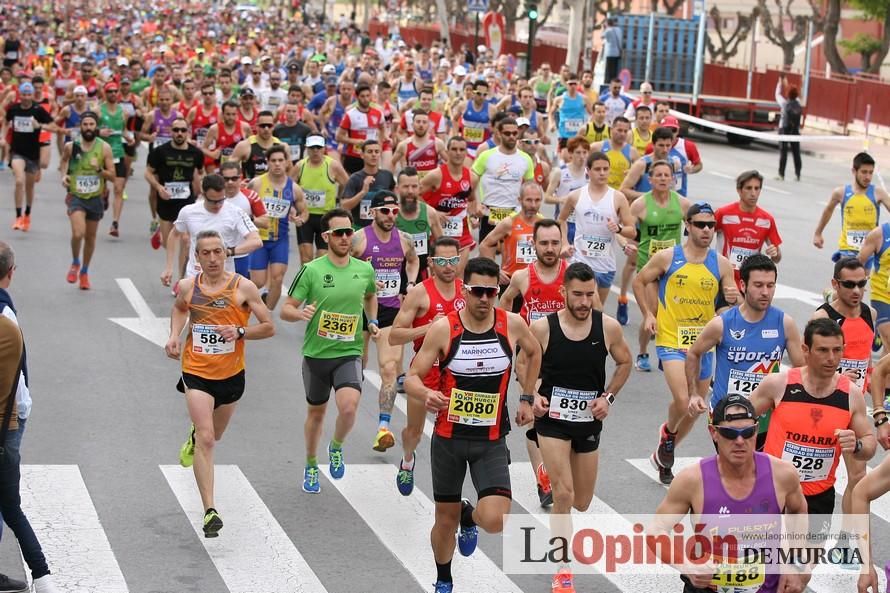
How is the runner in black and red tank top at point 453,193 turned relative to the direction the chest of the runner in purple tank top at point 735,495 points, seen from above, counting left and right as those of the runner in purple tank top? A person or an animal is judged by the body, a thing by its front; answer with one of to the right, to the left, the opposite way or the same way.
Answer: the same way

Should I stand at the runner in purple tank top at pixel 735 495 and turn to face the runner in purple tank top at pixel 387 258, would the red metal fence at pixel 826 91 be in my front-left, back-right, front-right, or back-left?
front-right

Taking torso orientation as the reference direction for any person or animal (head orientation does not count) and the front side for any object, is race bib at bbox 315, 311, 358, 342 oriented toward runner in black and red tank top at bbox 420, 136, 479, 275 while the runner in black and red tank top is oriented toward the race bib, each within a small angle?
no

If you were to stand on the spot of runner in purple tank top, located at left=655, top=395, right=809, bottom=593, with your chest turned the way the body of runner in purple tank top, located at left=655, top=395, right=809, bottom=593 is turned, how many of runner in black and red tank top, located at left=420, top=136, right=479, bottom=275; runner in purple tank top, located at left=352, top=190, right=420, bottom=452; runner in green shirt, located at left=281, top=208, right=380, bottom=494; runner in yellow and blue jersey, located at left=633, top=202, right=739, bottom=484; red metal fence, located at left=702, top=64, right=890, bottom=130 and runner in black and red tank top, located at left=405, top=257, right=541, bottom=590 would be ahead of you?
0

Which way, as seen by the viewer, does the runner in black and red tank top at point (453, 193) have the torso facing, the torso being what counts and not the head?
toward the camera

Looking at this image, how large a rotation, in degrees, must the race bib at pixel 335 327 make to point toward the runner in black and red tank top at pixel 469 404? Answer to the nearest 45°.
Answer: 0° — it already faces them

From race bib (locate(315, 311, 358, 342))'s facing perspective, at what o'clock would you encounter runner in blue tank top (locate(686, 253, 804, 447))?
The runner in blue tank top is roughly at 10 o'clock from the race bib.

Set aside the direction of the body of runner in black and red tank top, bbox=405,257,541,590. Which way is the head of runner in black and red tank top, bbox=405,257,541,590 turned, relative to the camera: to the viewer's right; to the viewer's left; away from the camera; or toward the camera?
toward the camera

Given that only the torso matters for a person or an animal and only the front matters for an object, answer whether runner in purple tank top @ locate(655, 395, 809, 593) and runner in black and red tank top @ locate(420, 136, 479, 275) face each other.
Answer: no

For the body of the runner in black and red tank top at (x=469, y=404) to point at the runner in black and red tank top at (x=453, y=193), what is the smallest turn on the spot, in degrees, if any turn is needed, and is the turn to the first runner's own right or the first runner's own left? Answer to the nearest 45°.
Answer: approximately 180°

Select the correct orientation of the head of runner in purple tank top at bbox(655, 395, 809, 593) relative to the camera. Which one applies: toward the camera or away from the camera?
toward the camera

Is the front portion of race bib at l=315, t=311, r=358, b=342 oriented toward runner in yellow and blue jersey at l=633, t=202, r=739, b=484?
no

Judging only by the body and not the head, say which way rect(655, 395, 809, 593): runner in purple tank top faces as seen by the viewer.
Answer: toward the camera

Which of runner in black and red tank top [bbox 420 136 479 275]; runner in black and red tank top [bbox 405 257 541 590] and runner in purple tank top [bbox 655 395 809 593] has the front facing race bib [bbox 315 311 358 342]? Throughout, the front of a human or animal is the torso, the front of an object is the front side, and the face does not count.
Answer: runner in black and red tank top [bbox 420 136 479 275]

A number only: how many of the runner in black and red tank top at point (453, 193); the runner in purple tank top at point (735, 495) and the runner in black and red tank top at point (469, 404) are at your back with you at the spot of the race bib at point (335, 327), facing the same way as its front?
1

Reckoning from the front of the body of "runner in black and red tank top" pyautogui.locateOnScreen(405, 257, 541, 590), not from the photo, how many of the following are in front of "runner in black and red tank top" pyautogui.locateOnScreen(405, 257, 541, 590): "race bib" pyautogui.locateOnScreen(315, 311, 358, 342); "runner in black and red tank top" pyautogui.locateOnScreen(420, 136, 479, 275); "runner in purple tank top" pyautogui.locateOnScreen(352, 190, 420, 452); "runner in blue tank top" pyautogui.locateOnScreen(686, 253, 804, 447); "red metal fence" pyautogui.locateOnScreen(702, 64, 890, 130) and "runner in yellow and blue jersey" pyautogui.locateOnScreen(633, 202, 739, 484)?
0

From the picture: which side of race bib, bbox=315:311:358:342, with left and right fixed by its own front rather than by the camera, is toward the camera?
front

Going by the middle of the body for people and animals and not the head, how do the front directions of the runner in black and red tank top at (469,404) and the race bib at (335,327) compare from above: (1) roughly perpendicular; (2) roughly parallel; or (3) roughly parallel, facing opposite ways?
roughly parallel

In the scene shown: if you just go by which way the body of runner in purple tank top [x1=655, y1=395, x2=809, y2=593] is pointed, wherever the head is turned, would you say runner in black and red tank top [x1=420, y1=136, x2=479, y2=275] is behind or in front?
behind

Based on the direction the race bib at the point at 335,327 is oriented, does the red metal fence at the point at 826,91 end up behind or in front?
behind

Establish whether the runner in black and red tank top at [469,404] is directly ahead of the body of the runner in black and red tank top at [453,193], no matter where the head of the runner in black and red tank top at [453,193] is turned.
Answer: yes
